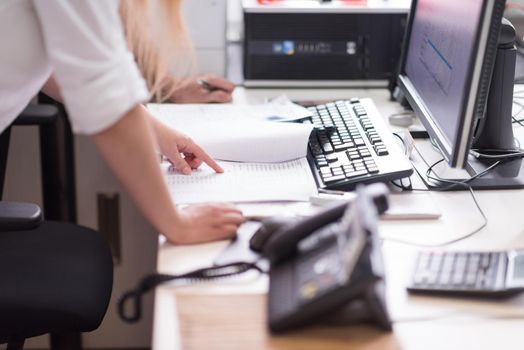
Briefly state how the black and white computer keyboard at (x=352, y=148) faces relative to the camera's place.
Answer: facing to the left of the viewer

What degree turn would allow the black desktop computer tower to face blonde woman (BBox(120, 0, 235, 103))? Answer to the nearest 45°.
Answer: approximately 45° to its right

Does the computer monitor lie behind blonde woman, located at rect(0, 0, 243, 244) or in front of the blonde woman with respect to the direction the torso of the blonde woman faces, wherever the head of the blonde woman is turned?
in front

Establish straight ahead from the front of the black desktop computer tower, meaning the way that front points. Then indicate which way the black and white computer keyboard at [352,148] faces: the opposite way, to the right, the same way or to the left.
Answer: to the right

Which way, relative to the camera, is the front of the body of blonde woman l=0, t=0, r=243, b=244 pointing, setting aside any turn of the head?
to the viewer's right

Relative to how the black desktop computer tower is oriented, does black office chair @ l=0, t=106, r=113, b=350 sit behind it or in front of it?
in front

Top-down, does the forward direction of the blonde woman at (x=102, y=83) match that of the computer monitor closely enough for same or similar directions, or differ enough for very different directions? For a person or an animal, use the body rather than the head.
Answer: very different directions

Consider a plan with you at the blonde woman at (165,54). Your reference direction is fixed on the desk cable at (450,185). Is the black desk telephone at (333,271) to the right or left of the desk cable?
right

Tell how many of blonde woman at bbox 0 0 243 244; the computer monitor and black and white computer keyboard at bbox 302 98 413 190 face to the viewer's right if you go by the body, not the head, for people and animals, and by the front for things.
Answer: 1

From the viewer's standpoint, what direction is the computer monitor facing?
to the viewer's left

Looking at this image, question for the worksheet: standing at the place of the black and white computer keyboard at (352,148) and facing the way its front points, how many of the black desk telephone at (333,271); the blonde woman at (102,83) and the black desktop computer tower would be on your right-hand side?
1
